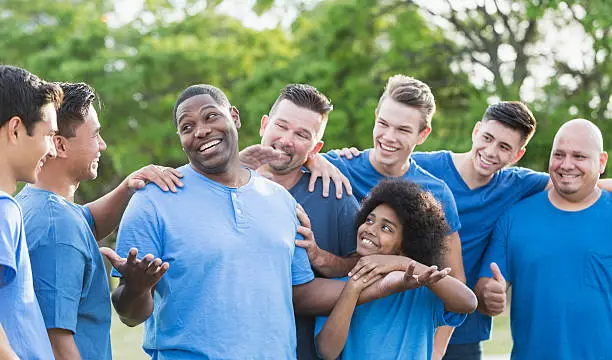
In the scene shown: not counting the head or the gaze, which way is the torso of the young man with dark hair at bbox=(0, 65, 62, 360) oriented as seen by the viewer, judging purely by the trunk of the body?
to the viewer's right

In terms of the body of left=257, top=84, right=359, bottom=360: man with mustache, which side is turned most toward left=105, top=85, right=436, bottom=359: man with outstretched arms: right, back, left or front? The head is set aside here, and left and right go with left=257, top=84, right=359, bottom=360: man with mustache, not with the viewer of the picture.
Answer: front

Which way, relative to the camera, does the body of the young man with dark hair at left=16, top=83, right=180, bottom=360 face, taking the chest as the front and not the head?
to the viewer's right

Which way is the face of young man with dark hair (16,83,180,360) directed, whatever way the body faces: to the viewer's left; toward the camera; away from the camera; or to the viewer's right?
to the viewer's right

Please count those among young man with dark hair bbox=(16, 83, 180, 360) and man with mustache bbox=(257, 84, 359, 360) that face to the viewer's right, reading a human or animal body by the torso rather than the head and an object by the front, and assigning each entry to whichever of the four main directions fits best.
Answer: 1

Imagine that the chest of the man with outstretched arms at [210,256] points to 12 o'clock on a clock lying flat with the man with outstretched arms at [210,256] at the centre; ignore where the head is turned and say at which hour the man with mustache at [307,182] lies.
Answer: the man with mustache at [307,182] is roughly at 7 o'clock from the man with outstretched arms at [210,256].

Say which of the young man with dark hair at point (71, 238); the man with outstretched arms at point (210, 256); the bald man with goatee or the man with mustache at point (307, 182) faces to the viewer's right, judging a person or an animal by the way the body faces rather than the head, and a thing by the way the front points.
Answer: the young man with dark hair

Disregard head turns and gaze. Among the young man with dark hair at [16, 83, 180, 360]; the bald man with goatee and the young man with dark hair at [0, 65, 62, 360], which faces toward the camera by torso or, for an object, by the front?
the bald man with goatee

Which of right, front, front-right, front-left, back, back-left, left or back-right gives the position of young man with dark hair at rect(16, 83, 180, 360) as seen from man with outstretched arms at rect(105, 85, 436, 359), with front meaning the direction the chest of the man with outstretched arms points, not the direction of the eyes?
right

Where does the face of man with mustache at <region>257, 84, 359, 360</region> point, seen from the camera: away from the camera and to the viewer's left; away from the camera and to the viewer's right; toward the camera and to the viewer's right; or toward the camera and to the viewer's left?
toward the camera and to the viewer's left

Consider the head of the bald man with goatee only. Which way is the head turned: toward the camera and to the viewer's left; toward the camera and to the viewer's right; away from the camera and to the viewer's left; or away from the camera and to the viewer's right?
toward the camera and to the viewer's left

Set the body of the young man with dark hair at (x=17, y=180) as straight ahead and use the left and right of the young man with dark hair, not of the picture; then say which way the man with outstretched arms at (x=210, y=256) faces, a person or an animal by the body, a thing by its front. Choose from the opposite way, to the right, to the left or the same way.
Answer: to the right

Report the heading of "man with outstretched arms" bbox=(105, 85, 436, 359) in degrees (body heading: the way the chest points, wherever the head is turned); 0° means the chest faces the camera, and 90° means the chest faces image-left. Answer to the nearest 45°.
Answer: approximately 0°

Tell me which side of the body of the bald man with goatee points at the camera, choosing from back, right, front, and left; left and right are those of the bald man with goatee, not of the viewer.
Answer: front

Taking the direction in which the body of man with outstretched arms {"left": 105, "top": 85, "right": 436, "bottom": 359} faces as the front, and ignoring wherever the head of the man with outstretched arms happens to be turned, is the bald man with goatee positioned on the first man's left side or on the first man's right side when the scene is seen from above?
on the first man's left side

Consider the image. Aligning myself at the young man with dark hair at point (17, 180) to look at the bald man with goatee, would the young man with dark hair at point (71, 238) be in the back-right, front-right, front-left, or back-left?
front-left

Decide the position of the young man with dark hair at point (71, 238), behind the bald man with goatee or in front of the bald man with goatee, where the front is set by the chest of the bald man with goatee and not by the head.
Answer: in front

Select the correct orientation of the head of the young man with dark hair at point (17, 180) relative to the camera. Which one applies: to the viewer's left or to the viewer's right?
to the viewer's right
